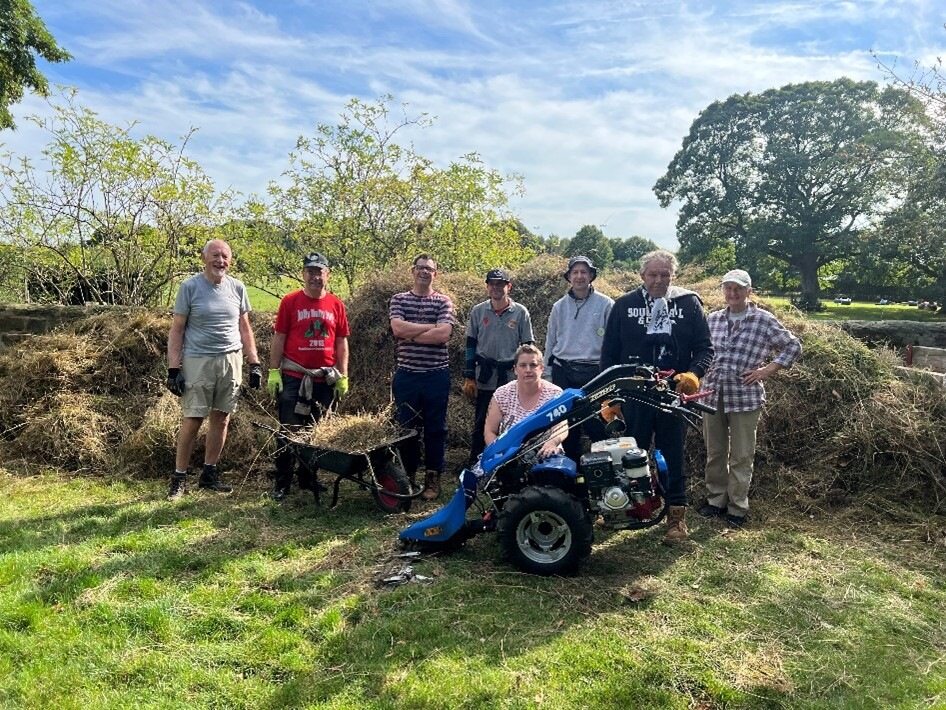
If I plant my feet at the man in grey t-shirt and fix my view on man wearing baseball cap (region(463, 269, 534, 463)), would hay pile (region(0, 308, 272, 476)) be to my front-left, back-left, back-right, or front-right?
back-left

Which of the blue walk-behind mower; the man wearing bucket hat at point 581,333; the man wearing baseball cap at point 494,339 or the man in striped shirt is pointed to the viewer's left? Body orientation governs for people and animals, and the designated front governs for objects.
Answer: the blue walk-behind mower

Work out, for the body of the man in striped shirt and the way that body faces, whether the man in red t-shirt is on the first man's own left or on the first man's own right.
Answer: on the first man's own right

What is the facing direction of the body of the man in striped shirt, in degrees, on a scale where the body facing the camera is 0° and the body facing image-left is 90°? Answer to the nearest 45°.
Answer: approximately 0°

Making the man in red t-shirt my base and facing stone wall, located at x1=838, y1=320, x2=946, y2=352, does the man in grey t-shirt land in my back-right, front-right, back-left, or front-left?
back-left

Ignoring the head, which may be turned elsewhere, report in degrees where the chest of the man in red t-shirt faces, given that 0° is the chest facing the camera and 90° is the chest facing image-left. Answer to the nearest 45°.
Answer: approximately 0°

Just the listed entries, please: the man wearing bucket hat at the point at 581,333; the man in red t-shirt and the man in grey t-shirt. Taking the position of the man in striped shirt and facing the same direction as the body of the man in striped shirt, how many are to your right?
2
